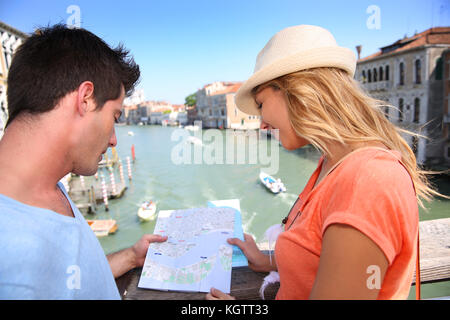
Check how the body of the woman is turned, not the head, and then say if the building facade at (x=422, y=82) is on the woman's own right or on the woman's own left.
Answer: on the woman's own right

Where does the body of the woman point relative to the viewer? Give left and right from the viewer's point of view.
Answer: facing to the left of the viewer

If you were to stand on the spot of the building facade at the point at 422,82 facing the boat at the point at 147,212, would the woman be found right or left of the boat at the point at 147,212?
left

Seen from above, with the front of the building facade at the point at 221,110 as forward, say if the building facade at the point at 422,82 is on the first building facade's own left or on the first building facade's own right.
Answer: on the first building facade's own left

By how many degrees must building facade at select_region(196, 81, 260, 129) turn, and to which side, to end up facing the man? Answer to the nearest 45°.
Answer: approximately 45° to its left
